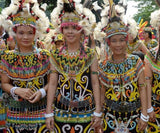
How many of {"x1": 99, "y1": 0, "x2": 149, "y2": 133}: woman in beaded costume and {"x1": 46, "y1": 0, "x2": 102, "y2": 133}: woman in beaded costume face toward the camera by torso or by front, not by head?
2

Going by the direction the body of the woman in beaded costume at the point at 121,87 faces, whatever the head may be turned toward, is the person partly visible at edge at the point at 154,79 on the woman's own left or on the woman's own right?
on the woman's own left

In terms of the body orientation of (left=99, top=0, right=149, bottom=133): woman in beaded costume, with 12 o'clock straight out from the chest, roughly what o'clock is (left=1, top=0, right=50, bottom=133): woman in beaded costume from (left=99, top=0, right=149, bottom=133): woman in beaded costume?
(left=1, top=0, right=50, bottom=133): woman in beaded costume is roughly at 3 o'clock from (left=99, top=0, right=149, bottom=133): woman in beaded costume.

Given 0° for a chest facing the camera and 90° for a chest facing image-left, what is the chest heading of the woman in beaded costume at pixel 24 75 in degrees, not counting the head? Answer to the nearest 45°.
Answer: approximately 0°

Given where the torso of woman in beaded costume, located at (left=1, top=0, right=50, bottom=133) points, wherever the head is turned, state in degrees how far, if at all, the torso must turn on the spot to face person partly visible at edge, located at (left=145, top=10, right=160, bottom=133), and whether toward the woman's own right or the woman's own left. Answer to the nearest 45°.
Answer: approximately 90° to the woman's own left

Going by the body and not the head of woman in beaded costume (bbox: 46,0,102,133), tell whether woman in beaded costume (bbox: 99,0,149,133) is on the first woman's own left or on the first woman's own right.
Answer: on the first woman's own left

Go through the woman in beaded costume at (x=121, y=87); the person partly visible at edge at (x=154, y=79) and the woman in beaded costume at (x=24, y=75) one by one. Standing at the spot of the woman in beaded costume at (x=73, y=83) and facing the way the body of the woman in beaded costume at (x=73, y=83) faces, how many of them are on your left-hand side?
2

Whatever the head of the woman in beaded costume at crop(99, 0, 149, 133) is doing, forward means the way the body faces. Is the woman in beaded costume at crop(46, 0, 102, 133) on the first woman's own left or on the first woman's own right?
on the first woman's own right
